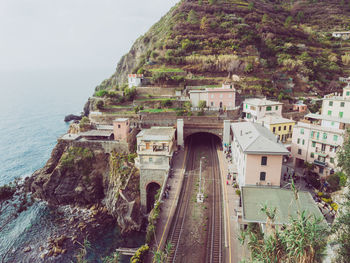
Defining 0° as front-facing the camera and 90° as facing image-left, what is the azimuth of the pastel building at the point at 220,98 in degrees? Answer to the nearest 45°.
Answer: approximately 0°

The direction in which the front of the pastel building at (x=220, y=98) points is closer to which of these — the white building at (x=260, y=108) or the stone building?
the stone building

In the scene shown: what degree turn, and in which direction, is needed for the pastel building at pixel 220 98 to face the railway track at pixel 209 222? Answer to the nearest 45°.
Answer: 0° — it already faces it

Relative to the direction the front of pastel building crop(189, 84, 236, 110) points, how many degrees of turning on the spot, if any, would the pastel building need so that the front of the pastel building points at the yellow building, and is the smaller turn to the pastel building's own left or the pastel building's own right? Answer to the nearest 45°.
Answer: approximately 45° to the pastel building's own left

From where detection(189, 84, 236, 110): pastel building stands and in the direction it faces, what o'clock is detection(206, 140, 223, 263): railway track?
The railway track is roughly at 12 o'clock from the pastel building.

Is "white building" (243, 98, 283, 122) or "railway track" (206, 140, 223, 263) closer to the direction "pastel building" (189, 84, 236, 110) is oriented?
the railway track
